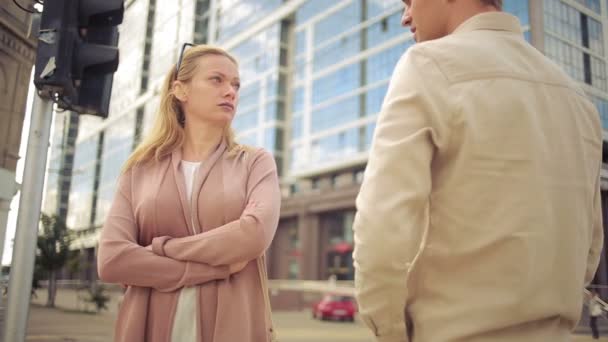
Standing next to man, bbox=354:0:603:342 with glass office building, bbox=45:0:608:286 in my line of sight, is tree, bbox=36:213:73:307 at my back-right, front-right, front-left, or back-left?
front-left

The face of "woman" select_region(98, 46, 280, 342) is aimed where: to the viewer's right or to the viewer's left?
to the viewer's right

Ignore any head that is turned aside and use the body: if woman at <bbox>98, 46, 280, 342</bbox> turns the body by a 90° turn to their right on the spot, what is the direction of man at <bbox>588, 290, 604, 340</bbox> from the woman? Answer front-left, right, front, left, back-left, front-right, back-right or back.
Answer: back

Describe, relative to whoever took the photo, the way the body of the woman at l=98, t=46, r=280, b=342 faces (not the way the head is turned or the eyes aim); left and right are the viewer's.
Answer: facing the viewer

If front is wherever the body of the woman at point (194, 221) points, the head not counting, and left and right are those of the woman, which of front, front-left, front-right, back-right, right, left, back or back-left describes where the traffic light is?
back-right

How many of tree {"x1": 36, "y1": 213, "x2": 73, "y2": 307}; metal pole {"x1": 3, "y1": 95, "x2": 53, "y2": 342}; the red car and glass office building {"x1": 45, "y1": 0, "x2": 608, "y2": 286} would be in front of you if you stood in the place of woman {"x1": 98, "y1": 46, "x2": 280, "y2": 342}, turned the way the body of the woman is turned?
0

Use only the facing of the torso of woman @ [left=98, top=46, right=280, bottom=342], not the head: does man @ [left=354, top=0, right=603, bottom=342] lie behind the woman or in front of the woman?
in front

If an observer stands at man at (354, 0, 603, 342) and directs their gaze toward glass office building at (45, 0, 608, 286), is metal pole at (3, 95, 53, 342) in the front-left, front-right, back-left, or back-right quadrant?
front-left

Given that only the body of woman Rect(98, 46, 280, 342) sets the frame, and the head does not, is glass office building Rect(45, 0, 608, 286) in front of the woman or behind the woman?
behind

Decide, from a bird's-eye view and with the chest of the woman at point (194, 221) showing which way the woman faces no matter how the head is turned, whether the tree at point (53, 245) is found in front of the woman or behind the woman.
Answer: behind

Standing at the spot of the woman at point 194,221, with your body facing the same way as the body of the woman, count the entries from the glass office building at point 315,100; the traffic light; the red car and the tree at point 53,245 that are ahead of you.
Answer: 0

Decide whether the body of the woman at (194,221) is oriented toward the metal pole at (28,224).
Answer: no
